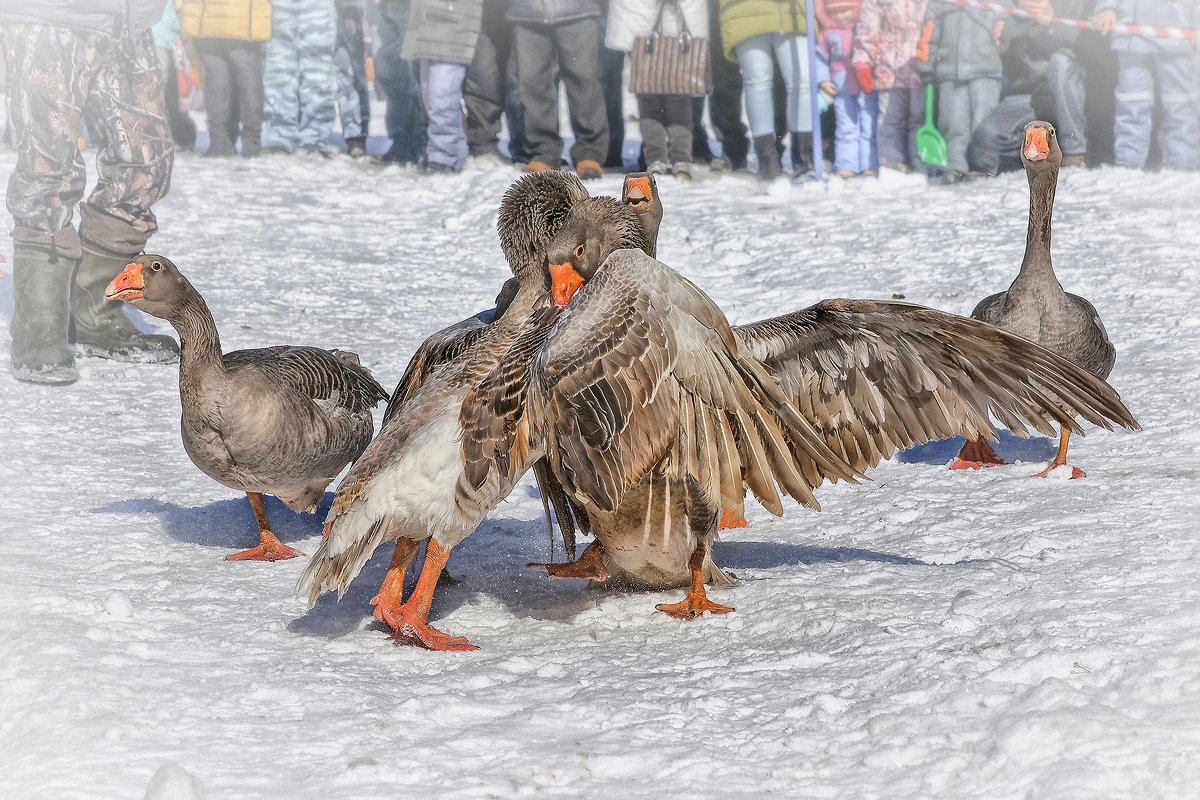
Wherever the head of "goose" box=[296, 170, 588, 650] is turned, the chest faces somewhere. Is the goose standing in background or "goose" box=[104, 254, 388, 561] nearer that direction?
the goose standing in background

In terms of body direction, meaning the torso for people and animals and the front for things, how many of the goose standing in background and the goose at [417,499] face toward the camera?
1

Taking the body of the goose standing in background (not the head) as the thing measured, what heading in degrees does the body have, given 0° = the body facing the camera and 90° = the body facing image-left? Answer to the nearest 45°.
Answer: approximately 0°

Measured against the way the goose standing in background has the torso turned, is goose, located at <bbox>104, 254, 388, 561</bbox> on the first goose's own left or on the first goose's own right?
on the first goose's own right

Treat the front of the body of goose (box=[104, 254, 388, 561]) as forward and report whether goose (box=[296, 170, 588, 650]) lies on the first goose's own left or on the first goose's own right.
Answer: on the first goose's own left
